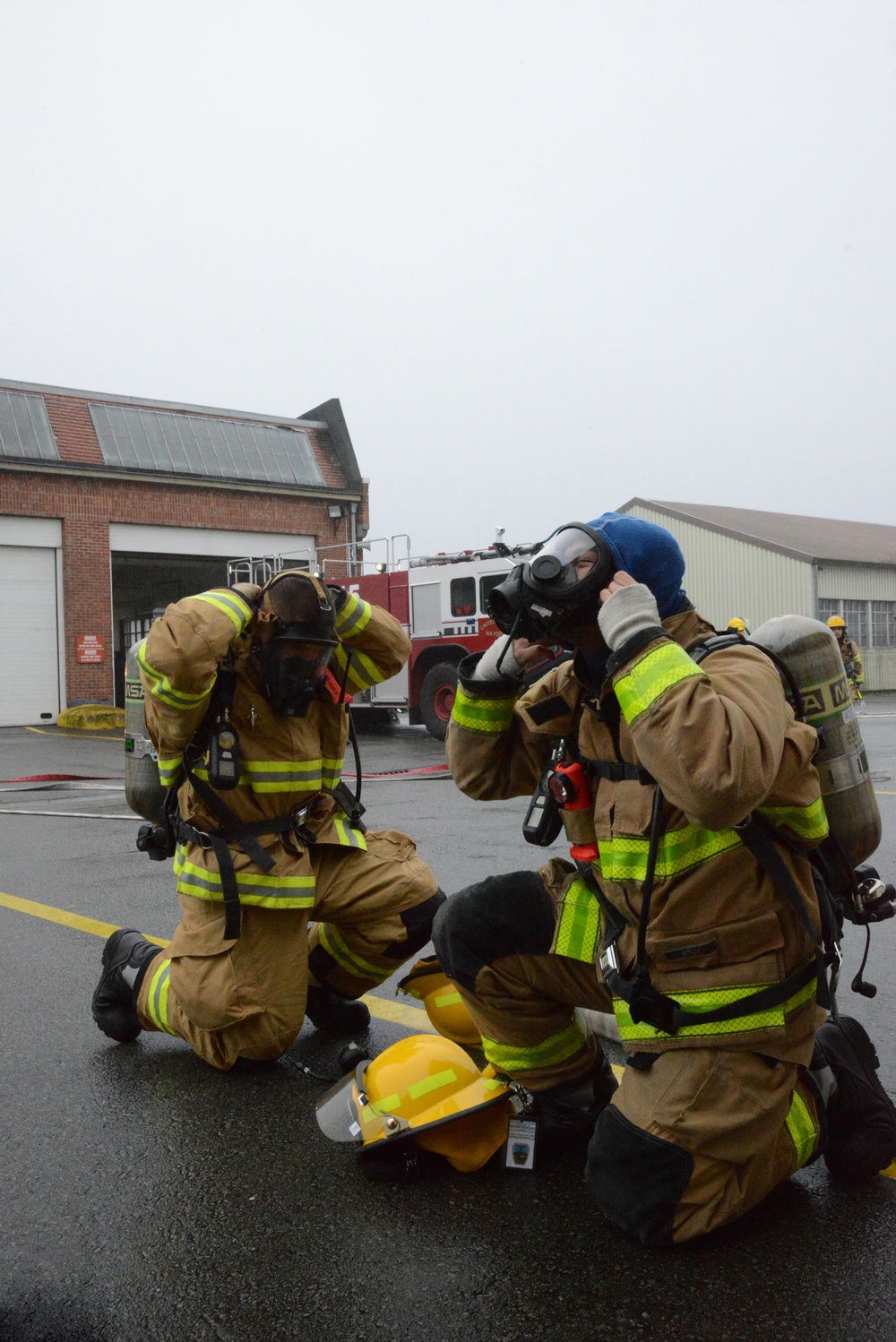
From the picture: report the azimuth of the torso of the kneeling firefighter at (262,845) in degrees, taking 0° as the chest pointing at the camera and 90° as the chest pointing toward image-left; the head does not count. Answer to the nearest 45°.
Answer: approximately 315°

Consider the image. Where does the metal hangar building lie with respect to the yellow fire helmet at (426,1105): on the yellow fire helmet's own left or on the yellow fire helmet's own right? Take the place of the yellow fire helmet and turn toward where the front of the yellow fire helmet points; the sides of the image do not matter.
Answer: on the yellow fire helmet's own right

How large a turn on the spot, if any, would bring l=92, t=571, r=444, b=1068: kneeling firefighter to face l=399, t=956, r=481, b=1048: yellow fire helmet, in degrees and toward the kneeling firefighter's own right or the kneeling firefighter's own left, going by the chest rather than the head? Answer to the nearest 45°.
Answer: approximately 45° to the kneeling firefighter's own left

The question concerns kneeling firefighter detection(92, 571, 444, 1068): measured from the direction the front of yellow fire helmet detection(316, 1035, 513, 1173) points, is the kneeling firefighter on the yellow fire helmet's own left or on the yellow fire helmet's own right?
on the yellow fire helmet's own right

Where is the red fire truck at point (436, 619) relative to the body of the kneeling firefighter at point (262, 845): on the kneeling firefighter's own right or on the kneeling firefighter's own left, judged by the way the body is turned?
on the kneeling firefighter's own left

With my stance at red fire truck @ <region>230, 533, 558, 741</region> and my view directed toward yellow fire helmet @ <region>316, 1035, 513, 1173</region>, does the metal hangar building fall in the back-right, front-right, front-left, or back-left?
back-left

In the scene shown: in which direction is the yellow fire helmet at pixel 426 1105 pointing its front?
to the viewer's left

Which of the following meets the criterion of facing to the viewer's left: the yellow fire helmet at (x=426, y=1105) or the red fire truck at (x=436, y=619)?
the yellow fire helmet

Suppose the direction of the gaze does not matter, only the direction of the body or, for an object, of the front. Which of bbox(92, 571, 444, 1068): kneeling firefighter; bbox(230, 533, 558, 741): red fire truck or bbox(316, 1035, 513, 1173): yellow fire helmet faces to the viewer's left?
the yellow fire helmet

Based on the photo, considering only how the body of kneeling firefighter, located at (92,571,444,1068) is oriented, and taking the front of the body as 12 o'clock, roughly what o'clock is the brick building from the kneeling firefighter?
The brick building is roughly at 7 o'clock from the kneeling firefighter.

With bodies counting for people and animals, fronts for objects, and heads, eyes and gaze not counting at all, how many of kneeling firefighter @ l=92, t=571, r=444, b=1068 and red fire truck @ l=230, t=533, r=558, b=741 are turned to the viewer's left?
0

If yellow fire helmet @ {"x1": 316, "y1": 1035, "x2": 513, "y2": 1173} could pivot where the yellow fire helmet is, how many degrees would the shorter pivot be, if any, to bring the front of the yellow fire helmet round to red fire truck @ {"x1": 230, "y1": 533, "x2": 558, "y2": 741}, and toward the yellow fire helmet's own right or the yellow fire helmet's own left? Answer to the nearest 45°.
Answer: approximately 90° to the yellow fire helmet's own right

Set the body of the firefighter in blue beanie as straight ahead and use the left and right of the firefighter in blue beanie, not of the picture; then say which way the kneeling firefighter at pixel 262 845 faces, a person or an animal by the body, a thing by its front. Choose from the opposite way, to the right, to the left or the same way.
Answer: to the left

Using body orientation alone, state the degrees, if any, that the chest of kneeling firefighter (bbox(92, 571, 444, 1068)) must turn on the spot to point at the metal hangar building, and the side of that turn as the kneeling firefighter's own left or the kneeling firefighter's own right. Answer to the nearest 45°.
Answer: approximately 90° to the kneeling firefighter's own left
